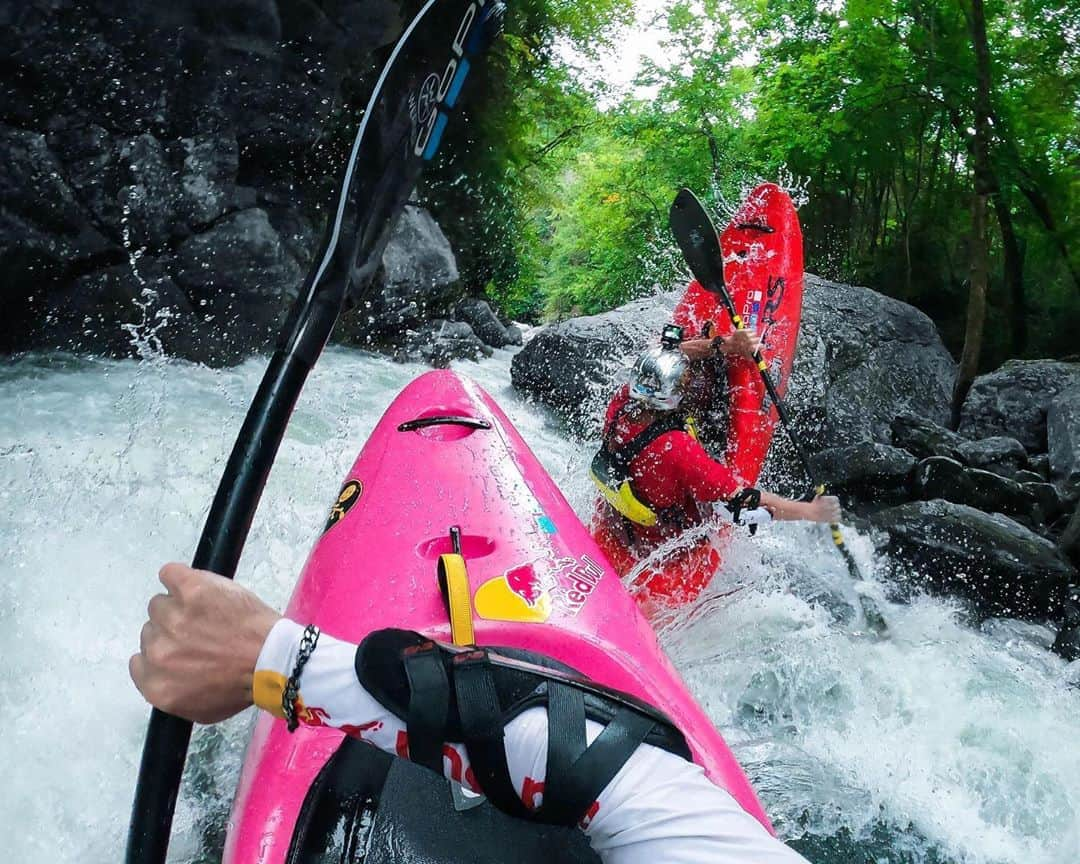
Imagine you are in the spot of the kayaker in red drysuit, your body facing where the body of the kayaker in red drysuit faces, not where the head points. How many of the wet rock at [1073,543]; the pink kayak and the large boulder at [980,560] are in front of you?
2

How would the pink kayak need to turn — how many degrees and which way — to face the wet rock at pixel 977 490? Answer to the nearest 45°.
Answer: approximately 45° to its right

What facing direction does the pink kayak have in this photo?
away from the camera

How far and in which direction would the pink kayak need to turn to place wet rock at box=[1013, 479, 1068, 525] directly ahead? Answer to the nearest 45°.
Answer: approximately 45° to its right

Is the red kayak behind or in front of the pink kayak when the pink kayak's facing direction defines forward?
in front

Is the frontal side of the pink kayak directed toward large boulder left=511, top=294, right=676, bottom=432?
yes

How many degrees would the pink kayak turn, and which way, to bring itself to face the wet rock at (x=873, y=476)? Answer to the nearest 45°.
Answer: approximately 45° to its right

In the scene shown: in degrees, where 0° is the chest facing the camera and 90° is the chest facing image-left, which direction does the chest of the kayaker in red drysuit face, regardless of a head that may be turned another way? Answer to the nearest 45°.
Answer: approximately 225°

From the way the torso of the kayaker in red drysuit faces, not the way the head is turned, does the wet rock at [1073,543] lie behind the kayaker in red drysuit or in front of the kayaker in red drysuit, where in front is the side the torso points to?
in front

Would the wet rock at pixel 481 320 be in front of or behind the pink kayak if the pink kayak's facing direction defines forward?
in front
